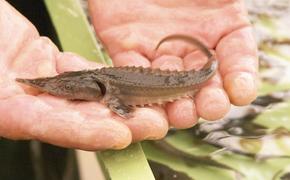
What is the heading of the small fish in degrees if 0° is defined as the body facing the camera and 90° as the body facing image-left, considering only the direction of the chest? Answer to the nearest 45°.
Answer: approximately 90°
